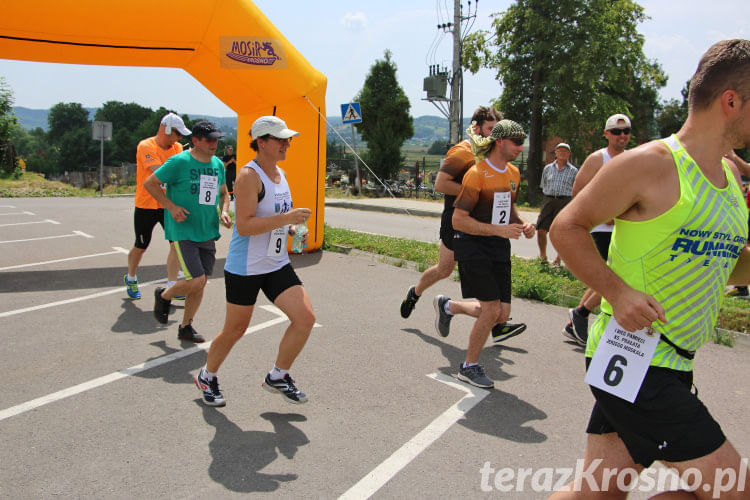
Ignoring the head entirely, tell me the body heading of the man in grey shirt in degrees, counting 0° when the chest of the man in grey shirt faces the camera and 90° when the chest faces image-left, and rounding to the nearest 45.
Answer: approximately 0°

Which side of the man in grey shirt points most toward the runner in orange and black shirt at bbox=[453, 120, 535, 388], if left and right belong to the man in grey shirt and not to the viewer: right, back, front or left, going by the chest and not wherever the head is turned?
front

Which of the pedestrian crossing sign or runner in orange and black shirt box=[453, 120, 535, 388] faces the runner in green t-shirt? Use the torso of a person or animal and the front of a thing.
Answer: the pedestrian crossing sign

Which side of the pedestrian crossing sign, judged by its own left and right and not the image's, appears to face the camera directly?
front

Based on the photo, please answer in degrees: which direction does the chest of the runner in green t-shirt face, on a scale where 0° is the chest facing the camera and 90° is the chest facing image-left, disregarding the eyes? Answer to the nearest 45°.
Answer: approximately 315°

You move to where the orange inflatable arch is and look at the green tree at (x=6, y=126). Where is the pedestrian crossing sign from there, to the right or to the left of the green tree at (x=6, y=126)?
right

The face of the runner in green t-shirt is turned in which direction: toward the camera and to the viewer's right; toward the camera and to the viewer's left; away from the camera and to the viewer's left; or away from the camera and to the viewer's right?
toward the camera and to the viewer's right

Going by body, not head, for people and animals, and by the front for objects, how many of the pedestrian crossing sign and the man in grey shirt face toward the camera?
2

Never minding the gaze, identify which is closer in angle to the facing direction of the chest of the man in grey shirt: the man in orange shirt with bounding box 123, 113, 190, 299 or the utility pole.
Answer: the man in orange shirt

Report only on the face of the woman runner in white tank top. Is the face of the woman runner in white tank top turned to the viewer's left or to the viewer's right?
to the viewer's right

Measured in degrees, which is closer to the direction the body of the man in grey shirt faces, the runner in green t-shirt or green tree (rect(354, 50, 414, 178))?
the runner in green t-shirt
